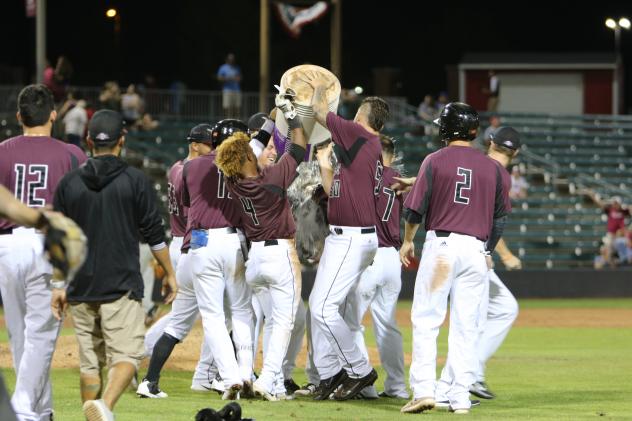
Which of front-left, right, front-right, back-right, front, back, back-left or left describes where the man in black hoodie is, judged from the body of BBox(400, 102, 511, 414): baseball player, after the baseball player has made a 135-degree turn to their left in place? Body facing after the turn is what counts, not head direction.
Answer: front

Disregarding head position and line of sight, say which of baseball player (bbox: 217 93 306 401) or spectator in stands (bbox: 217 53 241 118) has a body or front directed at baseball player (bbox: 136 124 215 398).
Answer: the spectator in stands

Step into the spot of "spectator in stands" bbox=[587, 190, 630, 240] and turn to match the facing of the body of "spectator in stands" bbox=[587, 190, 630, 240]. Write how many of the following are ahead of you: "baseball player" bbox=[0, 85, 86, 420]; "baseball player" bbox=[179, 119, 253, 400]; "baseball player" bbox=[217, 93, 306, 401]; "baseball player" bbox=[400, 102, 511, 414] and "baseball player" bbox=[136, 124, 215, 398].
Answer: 5

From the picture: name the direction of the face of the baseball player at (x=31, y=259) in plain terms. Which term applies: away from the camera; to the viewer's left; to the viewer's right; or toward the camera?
away from the camera

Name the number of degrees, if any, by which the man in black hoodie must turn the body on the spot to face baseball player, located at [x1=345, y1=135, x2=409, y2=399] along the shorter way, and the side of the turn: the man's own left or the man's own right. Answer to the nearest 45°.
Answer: approximately 45° to the man's own right

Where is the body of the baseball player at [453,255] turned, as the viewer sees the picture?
away from the camera

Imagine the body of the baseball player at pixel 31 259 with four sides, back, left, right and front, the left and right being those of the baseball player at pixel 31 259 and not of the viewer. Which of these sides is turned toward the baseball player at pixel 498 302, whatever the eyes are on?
right

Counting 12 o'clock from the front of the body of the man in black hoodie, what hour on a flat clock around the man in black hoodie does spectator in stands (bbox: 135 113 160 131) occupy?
The spectator in stands is roughly at 12 o'clock from the man in black hoodie.

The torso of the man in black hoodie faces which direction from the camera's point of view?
away from the camera

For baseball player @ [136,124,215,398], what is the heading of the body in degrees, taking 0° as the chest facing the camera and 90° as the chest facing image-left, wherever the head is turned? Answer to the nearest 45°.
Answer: approximately 225°

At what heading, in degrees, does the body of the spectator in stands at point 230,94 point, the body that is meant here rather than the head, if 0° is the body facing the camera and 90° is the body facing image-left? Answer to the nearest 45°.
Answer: approximately 0°

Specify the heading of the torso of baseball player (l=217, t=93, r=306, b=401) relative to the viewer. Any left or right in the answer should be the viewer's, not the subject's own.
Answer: facing away from the viewer and to the right of the viewer

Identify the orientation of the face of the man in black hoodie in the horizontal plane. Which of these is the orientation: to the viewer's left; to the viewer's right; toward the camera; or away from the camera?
away from the camera
